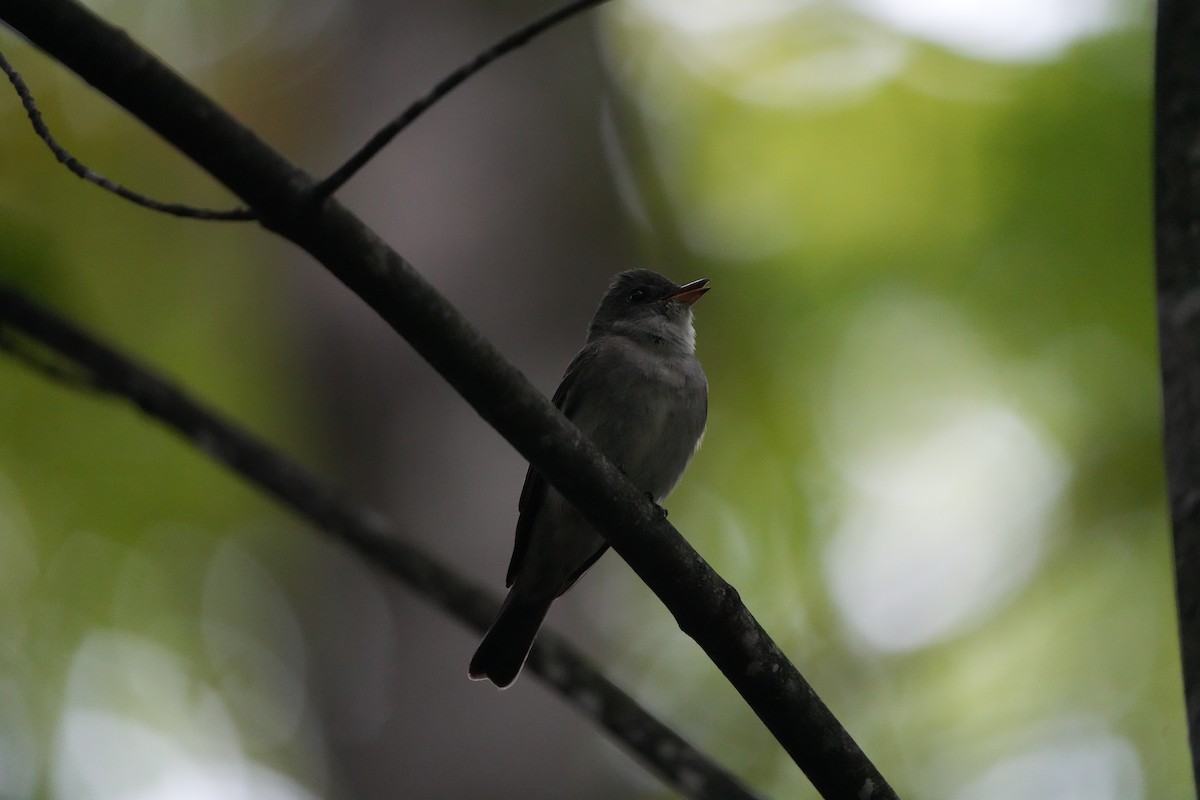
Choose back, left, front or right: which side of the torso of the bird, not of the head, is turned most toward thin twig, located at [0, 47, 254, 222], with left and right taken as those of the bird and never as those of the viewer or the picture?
right

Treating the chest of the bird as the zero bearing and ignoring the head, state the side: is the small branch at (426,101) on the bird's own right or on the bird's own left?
on the bird's own right

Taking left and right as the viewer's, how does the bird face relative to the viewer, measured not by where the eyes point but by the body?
facing the viewer and to the right of the viewer
